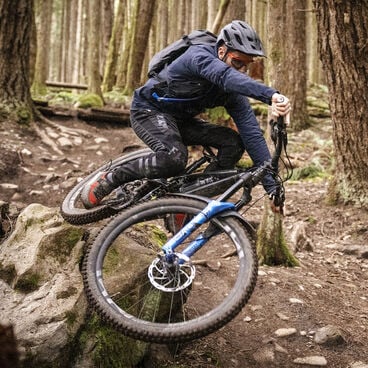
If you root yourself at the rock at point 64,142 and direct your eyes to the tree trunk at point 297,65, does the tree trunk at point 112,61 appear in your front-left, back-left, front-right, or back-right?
front-left

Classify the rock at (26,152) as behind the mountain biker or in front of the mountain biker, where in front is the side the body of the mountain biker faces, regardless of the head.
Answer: behind

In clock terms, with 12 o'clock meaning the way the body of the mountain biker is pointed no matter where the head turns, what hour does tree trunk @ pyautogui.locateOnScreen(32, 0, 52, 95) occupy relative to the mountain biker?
The tree trunk is roughly at 7 o'clock from the mountain biker.

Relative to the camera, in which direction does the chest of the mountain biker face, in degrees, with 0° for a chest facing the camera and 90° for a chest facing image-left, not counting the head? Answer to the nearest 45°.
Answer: approximately 315°

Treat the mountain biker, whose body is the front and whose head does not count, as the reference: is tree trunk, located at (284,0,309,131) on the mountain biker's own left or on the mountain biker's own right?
on the mountain biker's own left
